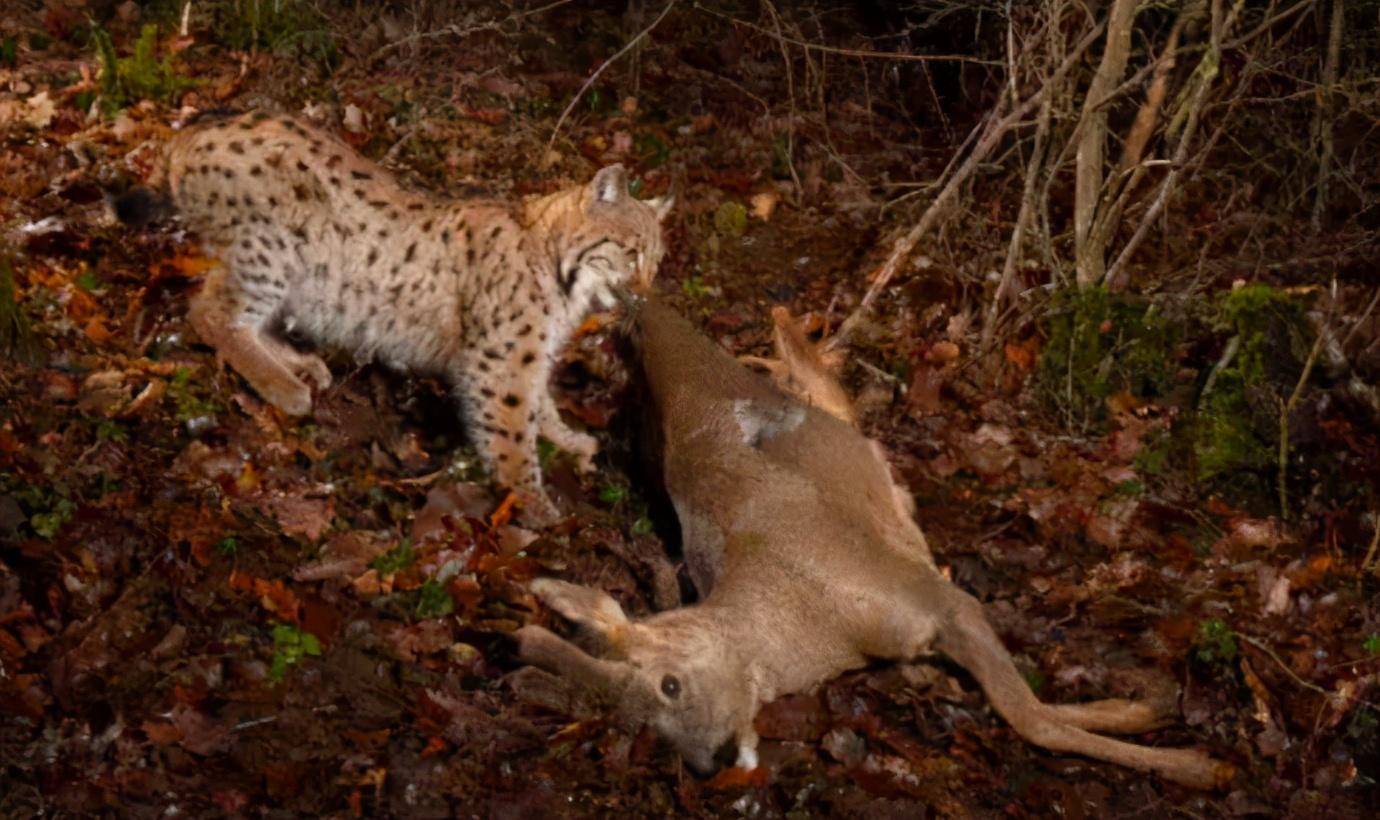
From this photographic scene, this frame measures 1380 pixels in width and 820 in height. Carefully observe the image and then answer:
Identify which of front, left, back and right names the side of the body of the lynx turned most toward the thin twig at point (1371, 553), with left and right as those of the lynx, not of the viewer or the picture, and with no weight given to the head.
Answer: front

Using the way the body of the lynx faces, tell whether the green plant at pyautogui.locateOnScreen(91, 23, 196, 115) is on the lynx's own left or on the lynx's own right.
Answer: on the lynx's own left

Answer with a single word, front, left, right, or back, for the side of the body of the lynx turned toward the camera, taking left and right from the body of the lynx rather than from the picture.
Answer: right

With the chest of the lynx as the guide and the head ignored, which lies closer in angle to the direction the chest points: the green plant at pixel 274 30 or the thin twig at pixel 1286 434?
the thin twig

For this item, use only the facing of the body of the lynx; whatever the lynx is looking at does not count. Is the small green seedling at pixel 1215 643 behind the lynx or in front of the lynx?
in front

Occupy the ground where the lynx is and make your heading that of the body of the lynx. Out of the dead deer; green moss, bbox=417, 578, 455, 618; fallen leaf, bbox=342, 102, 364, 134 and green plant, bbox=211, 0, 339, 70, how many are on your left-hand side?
2

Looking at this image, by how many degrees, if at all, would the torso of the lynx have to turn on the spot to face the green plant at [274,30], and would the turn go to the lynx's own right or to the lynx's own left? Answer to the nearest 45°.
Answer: approximately 90° to the lynx's own left

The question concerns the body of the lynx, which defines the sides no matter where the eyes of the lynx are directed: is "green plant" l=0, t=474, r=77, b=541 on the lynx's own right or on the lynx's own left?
on the lynx's own right

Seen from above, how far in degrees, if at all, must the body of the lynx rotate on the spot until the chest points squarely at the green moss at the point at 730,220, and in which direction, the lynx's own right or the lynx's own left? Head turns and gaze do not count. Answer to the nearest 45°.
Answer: approximately 45° to the lynx's own left

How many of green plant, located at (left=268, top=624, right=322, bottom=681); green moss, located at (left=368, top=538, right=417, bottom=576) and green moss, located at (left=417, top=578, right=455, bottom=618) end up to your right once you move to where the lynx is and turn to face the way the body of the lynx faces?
3

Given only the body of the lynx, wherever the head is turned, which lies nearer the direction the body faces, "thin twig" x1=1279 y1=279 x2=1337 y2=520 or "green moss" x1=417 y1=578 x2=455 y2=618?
the thin twig

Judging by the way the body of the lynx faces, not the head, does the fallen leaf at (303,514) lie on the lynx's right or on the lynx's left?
on the lynx's right

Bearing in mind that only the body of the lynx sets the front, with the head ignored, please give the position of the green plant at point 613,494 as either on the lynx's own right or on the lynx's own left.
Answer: on the lynx's own right

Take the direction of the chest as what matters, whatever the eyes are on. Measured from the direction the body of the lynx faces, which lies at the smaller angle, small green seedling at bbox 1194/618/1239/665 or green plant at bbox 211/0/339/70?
the small green seedling

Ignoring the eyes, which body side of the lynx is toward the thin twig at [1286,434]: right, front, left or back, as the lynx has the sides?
front

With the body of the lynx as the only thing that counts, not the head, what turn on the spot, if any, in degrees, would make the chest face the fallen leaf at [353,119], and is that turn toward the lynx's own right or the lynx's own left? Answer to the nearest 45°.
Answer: approximately 90° to the lynx's own left

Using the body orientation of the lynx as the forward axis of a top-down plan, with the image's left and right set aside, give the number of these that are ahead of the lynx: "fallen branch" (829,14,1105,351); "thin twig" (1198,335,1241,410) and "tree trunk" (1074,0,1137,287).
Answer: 3
